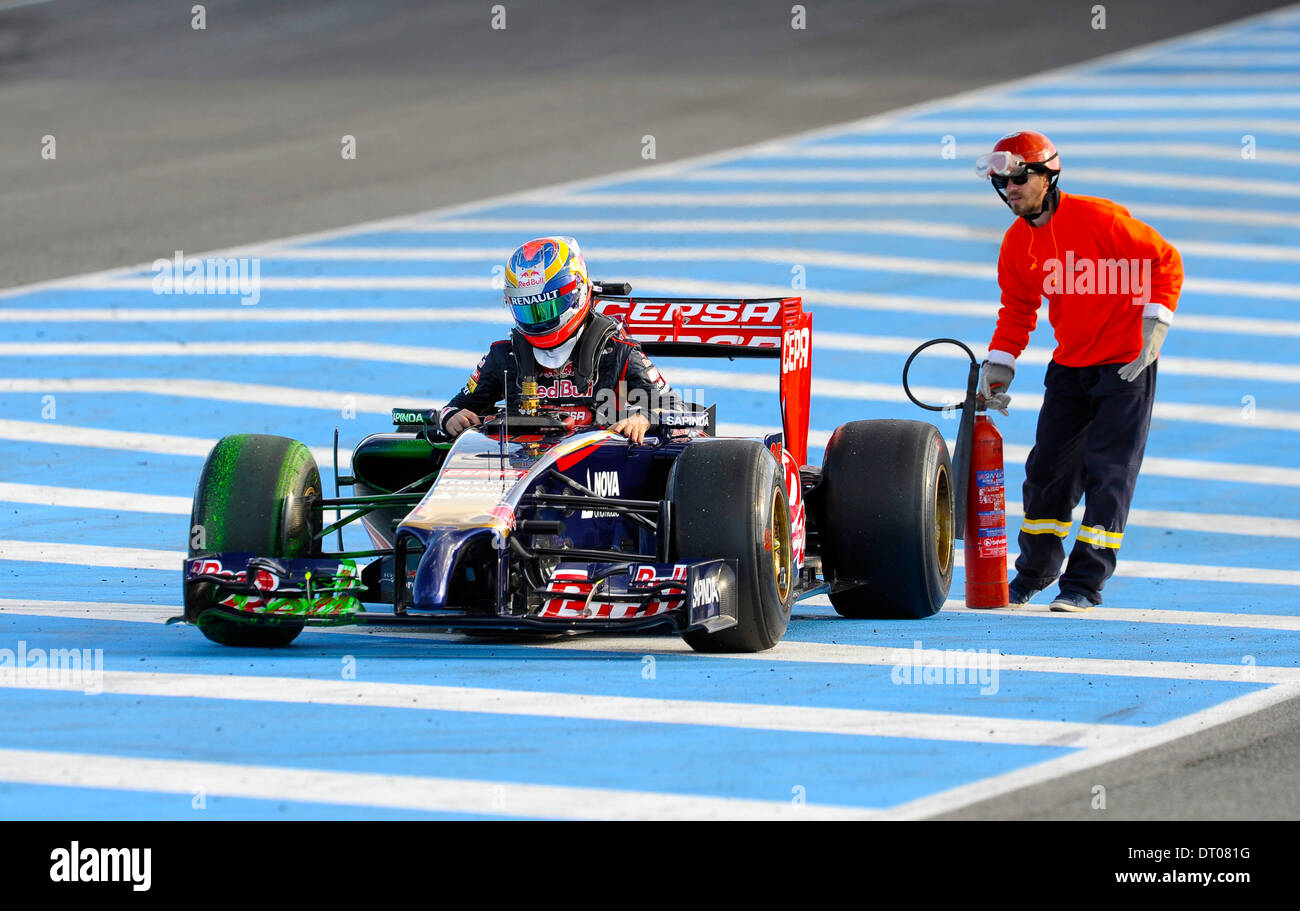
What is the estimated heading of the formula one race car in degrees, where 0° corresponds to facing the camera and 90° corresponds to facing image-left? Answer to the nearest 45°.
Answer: approximately 0°
